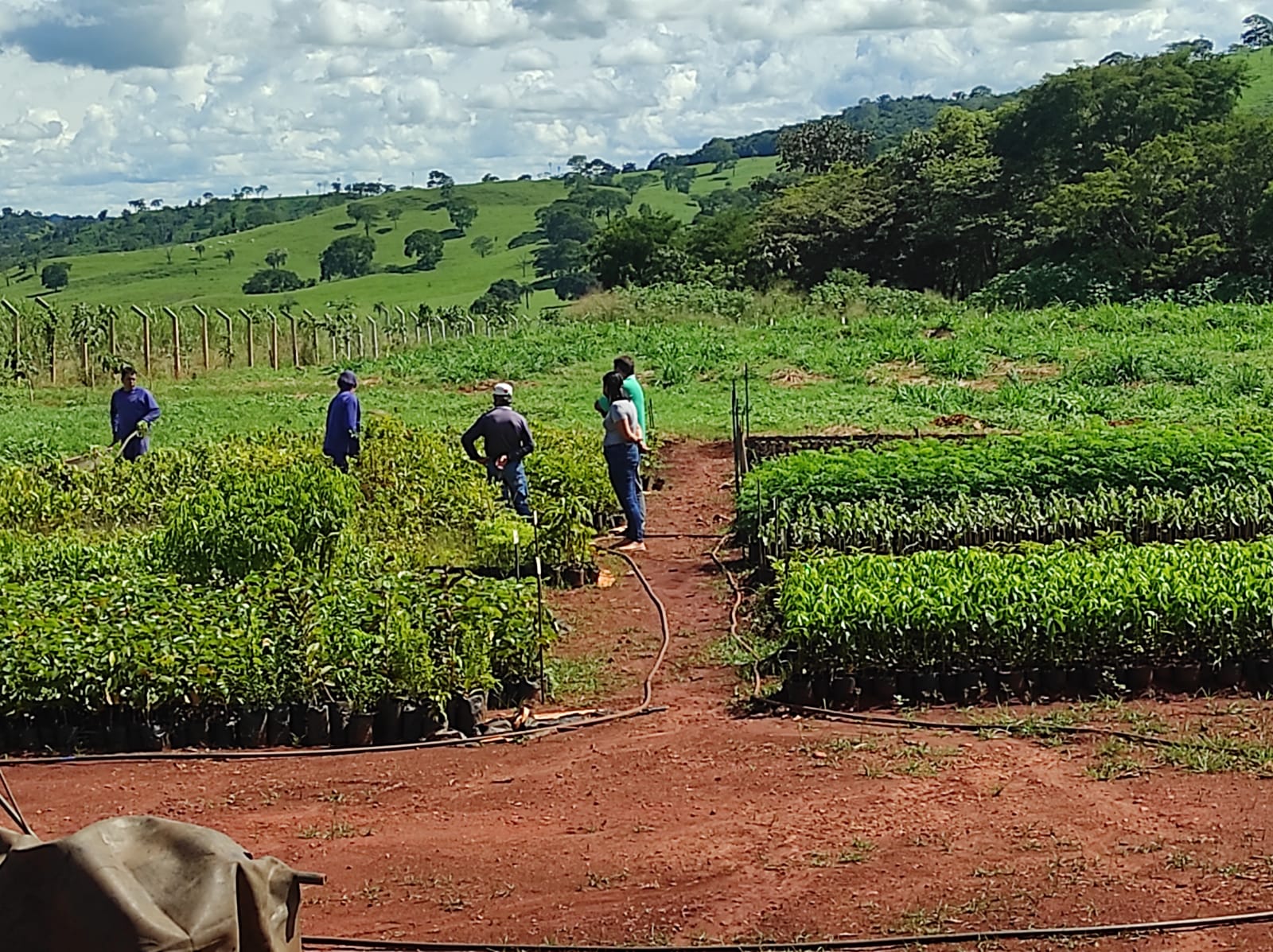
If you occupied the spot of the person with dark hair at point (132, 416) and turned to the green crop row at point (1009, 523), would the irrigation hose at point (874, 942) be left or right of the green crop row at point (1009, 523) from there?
right

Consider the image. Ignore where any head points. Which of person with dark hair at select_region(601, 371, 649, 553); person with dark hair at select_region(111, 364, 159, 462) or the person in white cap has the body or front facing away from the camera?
the person in white cap

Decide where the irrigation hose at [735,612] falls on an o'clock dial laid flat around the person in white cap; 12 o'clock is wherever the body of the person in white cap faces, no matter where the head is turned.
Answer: The irrigation hose is roughly at 5 o'clock from the person in white cap.

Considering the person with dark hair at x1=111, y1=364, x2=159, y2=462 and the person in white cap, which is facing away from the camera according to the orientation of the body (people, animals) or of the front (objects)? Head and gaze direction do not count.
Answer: the person in white cap

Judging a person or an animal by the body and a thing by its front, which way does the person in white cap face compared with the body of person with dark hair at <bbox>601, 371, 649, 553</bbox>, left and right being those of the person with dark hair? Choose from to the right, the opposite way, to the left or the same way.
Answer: to the right

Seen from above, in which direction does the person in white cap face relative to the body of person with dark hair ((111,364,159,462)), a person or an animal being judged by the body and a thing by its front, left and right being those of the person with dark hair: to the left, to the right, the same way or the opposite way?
the opposite way

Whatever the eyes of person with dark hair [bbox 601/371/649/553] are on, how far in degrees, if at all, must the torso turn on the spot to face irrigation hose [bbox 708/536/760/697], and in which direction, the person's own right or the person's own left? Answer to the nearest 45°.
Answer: approximately 90° to the person's own left

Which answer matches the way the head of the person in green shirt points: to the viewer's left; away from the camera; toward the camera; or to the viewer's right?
to the viewer's left

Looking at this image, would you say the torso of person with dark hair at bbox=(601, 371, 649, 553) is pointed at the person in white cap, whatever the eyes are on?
yes

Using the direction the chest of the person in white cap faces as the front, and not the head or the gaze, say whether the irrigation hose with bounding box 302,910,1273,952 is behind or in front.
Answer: behind

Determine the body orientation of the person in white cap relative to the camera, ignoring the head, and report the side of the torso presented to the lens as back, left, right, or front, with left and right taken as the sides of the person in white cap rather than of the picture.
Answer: back

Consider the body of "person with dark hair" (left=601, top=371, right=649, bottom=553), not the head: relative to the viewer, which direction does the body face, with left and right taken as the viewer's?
facing to the left of the viewer

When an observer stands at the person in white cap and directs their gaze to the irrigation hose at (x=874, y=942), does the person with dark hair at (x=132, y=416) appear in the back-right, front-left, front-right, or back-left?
back-right

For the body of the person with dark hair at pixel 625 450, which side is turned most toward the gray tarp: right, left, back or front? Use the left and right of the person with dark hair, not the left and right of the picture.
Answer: left
